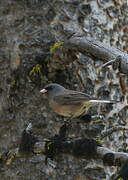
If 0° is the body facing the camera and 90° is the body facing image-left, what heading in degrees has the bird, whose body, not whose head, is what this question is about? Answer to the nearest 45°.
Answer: approximately 90°
